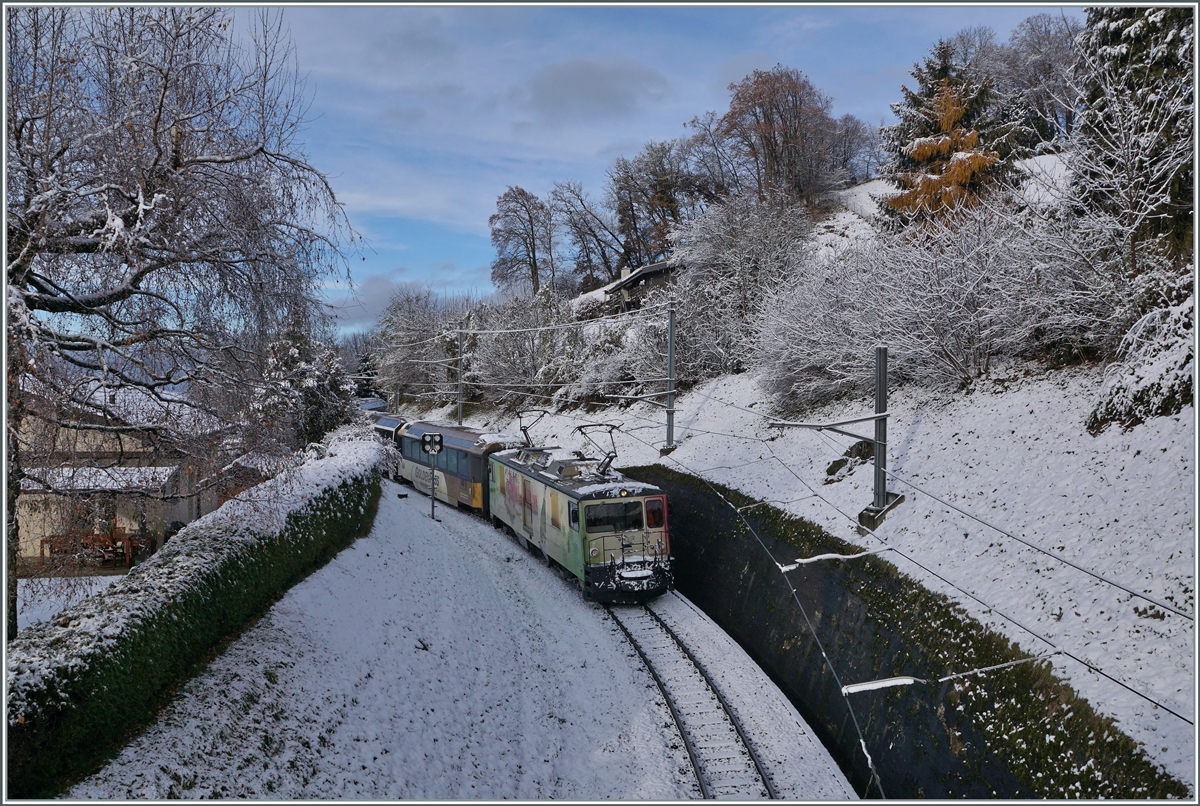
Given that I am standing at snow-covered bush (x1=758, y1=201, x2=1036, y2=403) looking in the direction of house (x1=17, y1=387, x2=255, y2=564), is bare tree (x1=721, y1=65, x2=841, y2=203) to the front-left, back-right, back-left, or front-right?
back-right

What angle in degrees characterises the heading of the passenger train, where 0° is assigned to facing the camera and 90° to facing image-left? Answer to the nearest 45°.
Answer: approximately 315°

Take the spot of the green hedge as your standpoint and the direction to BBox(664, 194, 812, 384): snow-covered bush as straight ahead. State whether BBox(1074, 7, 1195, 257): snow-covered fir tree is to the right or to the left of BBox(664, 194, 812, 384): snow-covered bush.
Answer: right

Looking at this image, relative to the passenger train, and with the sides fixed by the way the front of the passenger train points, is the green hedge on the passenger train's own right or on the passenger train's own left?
on the passenger train's own right

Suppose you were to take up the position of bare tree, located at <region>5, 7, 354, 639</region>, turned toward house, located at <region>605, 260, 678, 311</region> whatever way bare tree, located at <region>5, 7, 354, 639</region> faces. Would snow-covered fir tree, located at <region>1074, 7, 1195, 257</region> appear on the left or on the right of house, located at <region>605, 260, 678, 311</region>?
right

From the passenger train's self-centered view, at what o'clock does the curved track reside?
The curved track is roughly at 1 o'clock from the passenger train.

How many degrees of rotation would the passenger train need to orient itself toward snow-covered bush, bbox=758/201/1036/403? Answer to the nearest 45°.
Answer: approximately 45° to its left

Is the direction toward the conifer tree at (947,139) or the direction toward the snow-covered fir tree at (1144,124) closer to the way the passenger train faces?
the snow-covered fir tree

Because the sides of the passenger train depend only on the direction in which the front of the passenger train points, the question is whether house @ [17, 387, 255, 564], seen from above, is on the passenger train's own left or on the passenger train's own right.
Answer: on the passenger train's own right

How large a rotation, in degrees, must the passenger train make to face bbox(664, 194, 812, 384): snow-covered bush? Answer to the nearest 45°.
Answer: approximately 90° to its left

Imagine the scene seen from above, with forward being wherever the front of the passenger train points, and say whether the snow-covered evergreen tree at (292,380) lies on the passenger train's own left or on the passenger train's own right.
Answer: on the passenger train's own right

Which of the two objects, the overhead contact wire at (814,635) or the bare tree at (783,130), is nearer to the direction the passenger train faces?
the overhead contact wire
